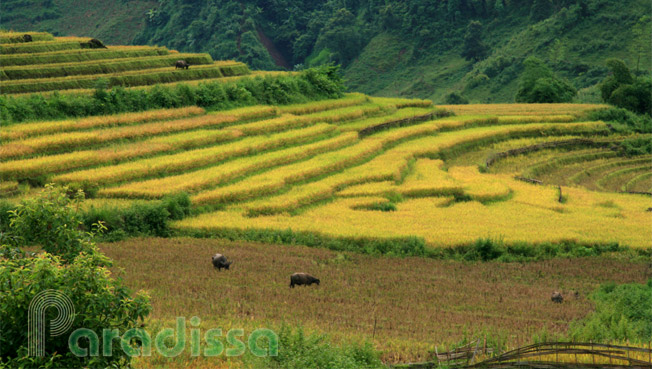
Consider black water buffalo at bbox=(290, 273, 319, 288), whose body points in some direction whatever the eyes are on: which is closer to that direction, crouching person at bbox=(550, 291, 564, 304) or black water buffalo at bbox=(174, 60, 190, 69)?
the crouching person

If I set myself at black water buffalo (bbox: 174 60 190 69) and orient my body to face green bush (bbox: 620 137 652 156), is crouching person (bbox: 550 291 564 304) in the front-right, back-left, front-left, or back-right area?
front-right

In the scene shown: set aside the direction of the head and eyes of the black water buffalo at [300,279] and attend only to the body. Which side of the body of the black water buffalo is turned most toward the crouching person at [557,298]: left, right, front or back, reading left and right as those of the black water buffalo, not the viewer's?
front

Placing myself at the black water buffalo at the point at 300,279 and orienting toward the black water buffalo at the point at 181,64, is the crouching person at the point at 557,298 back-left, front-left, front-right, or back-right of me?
back-right

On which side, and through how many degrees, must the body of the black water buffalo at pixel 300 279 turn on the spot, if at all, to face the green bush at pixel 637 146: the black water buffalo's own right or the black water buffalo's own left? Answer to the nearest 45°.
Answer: approximately 45° to the black water buffalo's own left

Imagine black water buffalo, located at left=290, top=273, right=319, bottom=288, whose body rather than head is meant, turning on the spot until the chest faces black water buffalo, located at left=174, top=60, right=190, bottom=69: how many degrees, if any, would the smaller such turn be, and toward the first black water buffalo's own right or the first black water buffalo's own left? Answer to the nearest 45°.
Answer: approximately 90° to the first black water buffalo's own left

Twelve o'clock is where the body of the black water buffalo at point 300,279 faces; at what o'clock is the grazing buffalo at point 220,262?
The grazing buffalo is roughly at 7 o'clock from the black water buffalo.

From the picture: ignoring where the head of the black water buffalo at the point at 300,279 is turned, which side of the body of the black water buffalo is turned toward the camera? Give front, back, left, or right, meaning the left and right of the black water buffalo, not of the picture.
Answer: right

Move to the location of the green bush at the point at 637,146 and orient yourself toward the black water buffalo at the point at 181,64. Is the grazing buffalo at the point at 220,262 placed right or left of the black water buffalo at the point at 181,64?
left

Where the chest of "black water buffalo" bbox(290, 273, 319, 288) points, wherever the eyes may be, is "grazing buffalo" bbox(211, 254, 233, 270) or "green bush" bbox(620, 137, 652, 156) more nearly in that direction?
the green bush

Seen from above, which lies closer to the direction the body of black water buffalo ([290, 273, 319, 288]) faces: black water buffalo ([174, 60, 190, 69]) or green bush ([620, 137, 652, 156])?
the green bush
